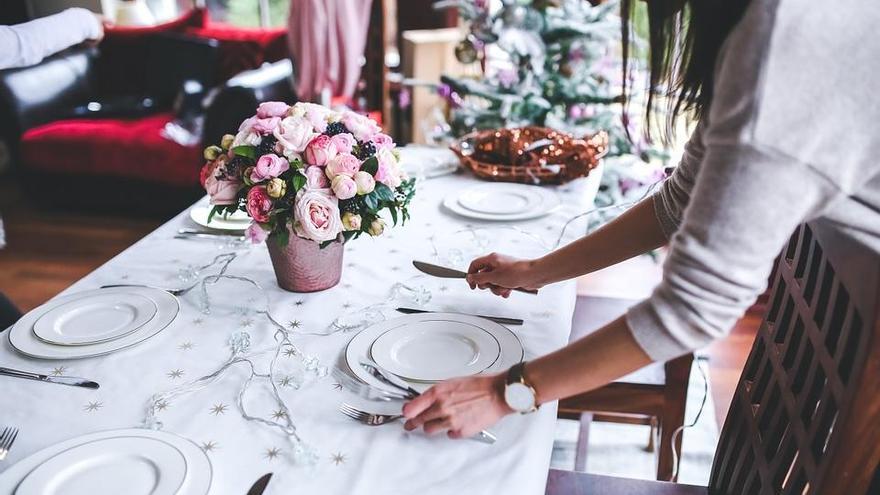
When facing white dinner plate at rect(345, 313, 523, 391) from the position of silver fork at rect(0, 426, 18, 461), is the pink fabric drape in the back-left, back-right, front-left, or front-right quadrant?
front-left

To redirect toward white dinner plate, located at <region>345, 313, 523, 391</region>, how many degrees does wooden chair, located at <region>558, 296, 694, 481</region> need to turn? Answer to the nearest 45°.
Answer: approximately 45° to its left

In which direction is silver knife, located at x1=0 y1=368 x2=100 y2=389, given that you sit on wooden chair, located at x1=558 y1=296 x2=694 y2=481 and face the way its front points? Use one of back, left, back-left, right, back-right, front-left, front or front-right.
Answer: front-left

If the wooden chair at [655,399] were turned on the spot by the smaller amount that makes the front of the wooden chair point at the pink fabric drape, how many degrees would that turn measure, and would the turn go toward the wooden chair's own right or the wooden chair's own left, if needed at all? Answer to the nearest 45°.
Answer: approximately 45° to the wooden chair's own right

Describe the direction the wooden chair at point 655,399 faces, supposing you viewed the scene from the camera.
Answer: facing to the left of the viewer

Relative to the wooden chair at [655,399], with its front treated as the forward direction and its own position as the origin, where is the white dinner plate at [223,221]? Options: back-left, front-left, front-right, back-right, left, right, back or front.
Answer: front

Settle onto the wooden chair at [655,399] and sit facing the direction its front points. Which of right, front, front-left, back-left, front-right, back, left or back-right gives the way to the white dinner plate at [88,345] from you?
front-left

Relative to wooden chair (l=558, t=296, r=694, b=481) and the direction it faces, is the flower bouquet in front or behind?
in front

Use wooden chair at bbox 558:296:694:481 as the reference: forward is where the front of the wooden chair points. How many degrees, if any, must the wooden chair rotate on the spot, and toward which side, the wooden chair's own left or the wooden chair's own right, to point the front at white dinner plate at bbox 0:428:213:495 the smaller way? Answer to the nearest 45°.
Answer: approximately 45° to the wooden chair's own left

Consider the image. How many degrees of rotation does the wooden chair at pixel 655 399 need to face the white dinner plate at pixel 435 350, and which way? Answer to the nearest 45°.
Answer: approximately 45° to its left

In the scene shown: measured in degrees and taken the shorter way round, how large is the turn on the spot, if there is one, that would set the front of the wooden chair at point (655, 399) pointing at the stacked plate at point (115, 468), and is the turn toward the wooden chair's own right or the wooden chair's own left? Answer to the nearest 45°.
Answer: approximately 45° to the wooden chair's own left

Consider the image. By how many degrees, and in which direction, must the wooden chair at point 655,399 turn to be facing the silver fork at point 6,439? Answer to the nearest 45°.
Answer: approximately 45° to its left

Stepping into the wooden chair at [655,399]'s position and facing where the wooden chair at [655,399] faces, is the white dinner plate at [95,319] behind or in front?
in front

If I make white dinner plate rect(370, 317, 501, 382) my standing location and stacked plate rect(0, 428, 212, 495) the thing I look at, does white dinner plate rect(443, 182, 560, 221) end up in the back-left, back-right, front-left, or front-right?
back-right
